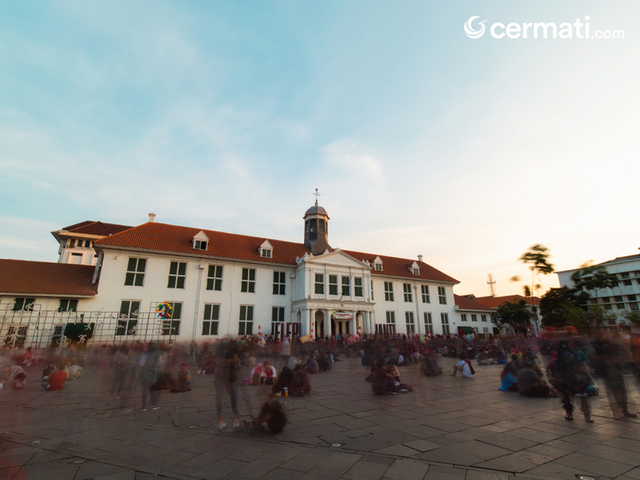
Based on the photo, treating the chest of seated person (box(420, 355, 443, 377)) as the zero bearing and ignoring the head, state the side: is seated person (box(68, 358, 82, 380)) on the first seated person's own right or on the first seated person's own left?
on the first seated person's own left

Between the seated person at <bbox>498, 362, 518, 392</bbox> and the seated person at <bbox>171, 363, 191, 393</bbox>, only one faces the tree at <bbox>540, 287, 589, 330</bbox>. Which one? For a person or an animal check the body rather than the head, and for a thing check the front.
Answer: the seated person at <bbox>498, 362, 518, 392</bbox>

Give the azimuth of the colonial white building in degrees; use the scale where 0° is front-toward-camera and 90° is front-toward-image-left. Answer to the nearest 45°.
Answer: approximately 315°

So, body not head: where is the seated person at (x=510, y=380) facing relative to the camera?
away from the camera

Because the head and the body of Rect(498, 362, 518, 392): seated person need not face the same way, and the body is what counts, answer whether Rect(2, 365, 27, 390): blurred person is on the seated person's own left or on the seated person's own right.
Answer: on the seated person's own left

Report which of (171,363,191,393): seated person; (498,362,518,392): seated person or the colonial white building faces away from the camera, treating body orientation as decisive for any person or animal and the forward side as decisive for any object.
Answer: (498,362,518,392): seated person

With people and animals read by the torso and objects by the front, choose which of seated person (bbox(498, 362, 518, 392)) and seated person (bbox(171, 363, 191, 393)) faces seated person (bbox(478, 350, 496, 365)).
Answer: seated person (bbox(498, 362, 518, 392))

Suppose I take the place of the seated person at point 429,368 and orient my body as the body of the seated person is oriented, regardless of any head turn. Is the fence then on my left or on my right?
on my left
